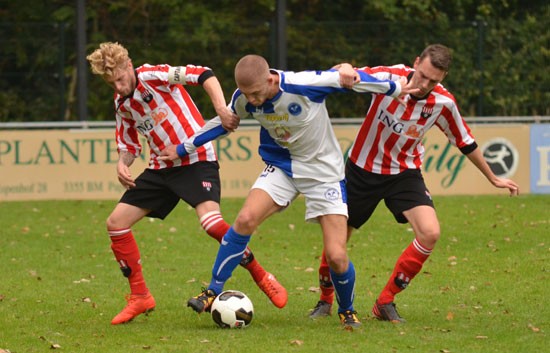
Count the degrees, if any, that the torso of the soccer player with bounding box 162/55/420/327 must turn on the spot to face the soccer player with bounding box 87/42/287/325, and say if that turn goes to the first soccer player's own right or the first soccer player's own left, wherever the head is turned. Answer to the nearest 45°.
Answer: approximately 90° to the first soccer player's own right

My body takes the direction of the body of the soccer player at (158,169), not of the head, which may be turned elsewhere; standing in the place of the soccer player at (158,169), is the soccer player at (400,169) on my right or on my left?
on my left

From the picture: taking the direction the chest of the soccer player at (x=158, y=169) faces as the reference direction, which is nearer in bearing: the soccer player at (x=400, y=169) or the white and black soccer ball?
the white and black soccer ball

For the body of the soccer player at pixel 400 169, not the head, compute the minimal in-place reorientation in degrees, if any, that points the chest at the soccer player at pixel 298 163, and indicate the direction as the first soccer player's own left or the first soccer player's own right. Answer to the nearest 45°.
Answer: approximately 45° to the first soccer player's own right

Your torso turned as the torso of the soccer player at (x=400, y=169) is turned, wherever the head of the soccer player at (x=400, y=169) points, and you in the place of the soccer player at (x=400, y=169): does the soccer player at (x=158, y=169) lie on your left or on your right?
on your right
